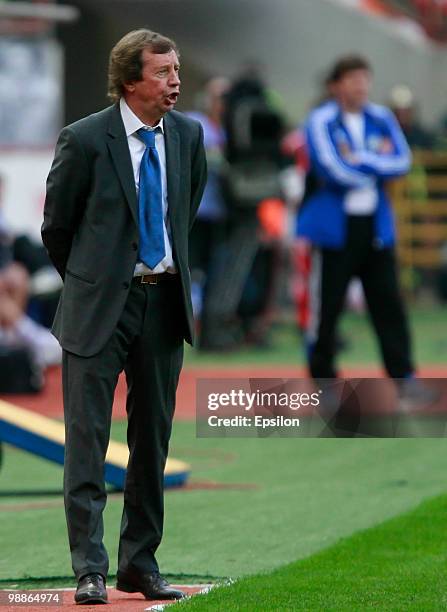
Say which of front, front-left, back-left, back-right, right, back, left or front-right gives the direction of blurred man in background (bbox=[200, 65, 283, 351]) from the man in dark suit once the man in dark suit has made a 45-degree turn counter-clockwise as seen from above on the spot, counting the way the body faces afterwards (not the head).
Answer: left

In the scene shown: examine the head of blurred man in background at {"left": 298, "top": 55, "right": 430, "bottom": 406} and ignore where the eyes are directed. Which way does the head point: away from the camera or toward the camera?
toward the camera

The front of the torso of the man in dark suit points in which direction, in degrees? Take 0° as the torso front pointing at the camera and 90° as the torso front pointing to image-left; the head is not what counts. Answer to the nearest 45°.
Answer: approximately 315°

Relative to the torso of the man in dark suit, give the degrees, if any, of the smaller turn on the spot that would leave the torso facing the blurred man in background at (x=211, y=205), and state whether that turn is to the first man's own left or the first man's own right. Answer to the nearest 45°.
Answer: approximately 135° to the first man's own left

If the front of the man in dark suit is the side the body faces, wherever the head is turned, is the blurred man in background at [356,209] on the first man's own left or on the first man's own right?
on the first man's own left
